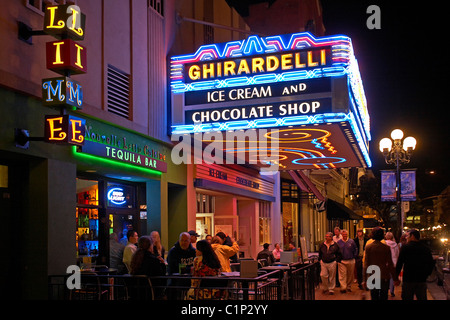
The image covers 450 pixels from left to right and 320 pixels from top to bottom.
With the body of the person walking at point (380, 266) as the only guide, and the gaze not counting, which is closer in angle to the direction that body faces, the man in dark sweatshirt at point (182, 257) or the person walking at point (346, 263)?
the person walking

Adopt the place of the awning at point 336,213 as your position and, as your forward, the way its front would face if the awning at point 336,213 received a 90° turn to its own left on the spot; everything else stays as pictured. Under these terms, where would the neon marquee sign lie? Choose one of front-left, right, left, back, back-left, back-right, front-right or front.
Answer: back

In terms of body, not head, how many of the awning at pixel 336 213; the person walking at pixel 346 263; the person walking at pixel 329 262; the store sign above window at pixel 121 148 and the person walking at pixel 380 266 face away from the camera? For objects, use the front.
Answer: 1

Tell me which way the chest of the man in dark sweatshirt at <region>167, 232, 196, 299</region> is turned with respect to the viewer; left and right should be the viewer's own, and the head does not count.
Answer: facing the viewer and to the right of the viewer

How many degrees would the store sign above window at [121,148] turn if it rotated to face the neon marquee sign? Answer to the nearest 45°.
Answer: approximately 45° to its left

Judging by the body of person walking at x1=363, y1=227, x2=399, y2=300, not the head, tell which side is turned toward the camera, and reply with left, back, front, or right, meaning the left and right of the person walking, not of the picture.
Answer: back

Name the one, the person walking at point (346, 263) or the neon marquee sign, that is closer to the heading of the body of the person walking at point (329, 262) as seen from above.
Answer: the neon marquee sign

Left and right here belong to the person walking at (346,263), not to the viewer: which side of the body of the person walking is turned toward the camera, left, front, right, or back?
front

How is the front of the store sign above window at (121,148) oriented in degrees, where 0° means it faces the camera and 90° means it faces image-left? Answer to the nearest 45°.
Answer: approximately 315°

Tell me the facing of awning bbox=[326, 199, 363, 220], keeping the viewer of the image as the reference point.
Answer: facing to the right of the viewer

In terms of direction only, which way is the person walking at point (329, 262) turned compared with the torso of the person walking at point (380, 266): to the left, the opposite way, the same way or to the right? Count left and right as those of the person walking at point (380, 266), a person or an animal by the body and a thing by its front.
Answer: the opposite way
